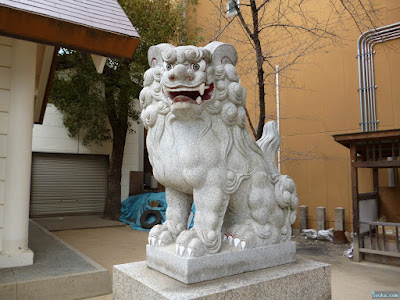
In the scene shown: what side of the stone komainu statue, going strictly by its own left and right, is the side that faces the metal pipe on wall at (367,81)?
back

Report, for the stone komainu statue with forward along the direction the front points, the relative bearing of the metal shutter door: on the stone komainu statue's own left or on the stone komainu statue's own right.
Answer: on the stone komainu statue's own right

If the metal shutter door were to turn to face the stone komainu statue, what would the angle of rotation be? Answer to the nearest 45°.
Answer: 0° — it already faces it

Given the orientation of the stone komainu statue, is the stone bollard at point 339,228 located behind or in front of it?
behind

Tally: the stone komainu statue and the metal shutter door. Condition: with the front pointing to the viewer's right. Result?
0

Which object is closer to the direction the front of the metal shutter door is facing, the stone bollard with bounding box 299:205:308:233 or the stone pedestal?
the stone pedestal

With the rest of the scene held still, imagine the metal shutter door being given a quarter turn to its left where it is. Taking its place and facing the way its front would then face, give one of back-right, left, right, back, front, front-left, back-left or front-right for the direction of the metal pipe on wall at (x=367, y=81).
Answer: front-right

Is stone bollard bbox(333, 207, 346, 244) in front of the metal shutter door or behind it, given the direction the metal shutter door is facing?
in front

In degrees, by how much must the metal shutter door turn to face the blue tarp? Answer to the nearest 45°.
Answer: approximately 45° to its left

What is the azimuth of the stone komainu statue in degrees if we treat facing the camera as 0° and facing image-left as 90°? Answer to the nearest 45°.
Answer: approximately 45°

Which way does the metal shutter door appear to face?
toward the camera

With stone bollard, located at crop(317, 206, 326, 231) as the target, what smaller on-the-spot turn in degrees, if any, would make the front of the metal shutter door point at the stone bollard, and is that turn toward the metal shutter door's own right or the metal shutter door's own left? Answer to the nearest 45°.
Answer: approximately 45° to the metal shutter door's own left
